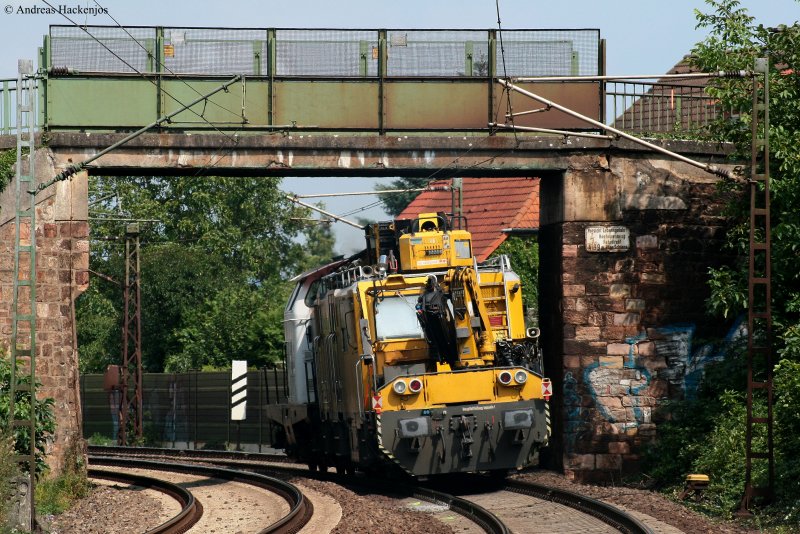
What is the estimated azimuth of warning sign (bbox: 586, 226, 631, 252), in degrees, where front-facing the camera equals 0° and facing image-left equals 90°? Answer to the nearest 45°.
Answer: approximately 0°

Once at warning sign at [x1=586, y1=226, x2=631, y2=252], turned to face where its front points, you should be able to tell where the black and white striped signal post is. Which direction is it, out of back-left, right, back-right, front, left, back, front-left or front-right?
back-right

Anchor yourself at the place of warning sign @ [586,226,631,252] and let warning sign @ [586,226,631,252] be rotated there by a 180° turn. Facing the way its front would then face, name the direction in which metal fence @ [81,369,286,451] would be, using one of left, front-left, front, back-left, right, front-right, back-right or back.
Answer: front-left

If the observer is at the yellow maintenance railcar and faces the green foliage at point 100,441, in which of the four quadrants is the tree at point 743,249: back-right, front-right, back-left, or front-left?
back-right

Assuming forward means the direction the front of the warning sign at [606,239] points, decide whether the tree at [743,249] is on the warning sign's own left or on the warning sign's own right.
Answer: on the warning sign's own left

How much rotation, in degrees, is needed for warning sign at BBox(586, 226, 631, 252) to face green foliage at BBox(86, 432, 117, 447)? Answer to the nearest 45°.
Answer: approximately 135° to its right

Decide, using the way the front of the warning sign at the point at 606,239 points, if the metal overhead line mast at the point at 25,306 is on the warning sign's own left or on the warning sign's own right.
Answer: on the warning sign's own right
